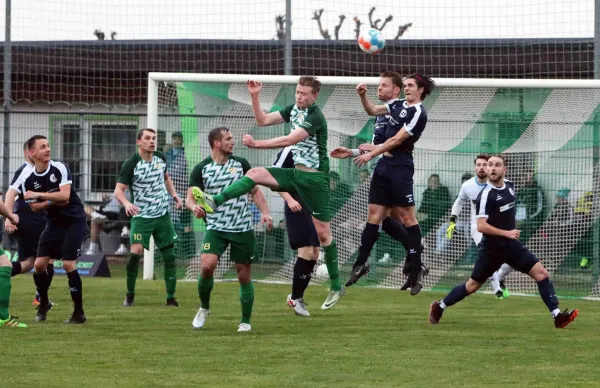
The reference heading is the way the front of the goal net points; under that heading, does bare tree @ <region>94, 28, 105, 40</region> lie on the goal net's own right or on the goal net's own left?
on the goal net's own right

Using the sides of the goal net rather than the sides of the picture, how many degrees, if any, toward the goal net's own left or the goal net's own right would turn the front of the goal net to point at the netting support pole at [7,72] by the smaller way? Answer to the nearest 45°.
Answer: approximately 90° to the goal net's own right

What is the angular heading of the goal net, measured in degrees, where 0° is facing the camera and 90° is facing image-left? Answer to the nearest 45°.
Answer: approximately 0°
